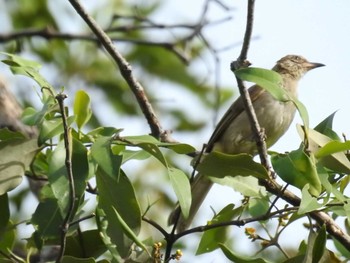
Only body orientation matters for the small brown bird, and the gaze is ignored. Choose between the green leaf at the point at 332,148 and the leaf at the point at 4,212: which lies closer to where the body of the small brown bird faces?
the green leaf

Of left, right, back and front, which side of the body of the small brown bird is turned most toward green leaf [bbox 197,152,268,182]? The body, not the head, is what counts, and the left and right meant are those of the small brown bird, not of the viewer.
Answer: right

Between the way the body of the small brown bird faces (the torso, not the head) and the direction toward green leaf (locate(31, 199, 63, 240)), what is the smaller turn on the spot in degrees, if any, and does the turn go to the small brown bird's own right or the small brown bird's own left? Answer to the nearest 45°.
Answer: approximately 135° to the small brown bird's own right

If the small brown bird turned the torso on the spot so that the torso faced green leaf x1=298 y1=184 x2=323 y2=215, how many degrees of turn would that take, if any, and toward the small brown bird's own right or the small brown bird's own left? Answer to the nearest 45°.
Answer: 0° — it already faces it

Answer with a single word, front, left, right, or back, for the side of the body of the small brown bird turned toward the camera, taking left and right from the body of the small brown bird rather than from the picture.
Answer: right
